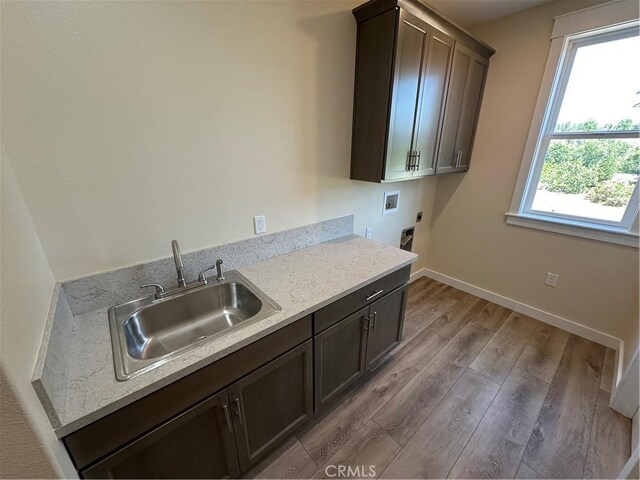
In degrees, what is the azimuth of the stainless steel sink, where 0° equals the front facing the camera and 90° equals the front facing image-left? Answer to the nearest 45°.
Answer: approximately 315°

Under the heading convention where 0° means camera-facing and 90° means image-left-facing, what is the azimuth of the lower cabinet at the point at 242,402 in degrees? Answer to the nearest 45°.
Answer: approximately 315°

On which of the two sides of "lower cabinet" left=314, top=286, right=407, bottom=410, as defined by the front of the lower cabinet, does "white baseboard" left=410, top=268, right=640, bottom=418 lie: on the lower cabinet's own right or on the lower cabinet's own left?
on the lower cabinet's own left

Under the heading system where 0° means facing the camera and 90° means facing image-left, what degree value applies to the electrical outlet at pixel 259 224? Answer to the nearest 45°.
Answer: approximately 315°

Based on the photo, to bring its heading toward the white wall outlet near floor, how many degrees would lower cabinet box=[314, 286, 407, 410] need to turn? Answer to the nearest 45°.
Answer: approximately 90° to its left

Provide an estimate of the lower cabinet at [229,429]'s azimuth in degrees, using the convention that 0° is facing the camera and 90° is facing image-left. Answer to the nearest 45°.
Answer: approximately 315°

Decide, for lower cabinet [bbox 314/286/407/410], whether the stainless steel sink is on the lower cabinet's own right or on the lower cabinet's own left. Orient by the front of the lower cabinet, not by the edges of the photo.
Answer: on the lower cabinet's own right

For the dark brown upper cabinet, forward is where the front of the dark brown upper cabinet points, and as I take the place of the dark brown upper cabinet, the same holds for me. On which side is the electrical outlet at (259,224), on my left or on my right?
on my right

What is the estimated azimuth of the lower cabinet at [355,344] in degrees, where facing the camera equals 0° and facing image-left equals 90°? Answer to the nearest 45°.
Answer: approximately 315°
